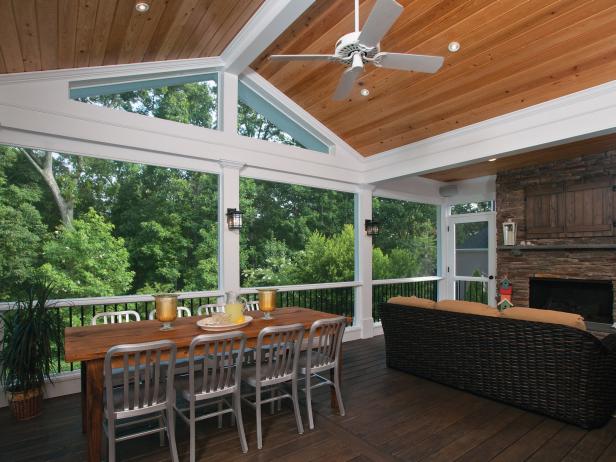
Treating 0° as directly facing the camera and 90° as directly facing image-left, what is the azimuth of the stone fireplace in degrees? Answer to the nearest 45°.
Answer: approximately 45°

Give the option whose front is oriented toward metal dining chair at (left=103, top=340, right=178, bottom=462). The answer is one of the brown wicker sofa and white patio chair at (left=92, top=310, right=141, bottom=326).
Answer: the white patio chair

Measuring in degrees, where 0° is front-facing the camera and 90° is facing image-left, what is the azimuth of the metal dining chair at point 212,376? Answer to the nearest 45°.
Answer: approximately 135°

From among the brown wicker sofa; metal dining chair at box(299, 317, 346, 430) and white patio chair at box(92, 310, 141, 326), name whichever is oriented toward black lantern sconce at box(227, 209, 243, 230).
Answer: the metal dining chair

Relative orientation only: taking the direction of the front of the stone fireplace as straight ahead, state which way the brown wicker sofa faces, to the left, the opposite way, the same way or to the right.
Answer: the opposite way

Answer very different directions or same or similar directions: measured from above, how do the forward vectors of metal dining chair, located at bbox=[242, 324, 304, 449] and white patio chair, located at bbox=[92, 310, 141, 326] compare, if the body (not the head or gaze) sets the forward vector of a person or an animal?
very different directions

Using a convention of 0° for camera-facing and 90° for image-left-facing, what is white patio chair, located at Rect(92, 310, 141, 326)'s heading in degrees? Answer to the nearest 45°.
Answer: approximately 0°
